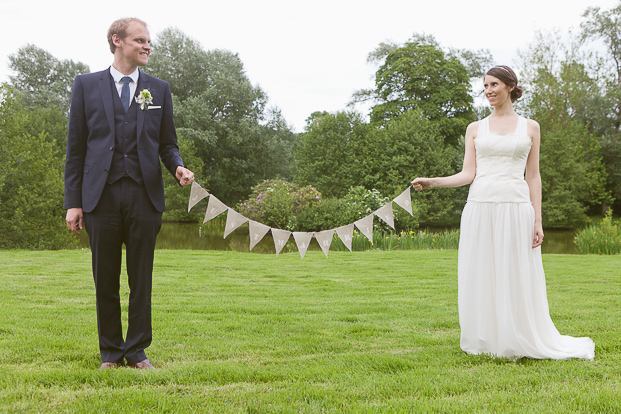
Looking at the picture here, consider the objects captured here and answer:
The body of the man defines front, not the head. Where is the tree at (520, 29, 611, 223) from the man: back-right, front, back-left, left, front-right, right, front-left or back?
back-left

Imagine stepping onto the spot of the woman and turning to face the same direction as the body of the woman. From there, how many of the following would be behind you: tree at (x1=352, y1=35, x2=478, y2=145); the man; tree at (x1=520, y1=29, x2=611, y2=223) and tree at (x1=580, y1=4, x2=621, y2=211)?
3

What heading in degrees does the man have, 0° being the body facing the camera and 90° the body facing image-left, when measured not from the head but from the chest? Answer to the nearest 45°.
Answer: approximately 0°

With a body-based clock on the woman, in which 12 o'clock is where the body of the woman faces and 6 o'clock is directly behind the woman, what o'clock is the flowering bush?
The flowering bush is roughly at 5 o'clock from the woman.

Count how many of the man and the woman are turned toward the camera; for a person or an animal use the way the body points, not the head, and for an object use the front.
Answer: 2

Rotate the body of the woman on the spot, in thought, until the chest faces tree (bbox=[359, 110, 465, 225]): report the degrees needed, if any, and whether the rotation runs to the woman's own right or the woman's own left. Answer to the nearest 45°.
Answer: approximately 180°

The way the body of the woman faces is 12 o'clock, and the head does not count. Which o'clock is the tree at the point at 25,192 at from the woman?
The tree is roughly at 4 o'clock from the woman.

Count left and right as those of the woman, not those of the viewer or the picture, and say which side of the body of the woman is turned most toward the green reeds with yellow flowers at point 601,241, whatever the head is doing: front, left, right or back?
back

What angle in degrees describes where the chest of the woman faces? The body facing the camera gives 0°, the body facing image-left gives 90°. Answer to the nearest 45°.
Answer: approximately 0°
